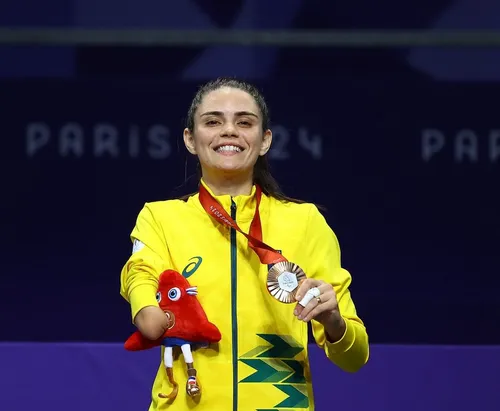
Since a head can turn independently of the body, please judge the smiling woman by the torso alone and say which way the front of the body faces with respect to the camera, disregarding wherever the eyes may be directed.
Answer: toward the camera

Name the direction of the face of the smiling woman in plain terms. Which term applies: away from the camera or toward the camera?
toward the camera
